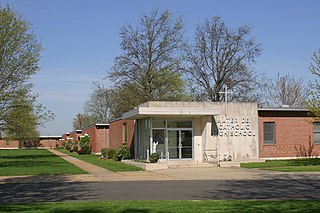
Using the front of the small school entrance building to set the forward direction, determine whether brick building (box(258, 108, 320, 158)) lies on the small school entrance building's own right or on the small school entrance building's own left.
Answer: on the small school entrance building's own left

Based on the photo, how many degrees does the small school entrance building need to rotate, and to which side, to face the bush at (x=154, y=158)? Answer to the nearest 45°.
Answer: approximately 45° to its right

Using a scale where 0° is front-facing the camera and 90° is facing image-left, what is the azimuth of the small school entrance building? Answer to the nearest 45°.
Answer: approximately 0°

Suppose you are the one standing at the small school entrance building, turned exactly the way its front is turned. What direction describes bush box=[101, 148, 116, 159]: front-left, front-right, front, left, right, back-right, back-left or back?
back-right

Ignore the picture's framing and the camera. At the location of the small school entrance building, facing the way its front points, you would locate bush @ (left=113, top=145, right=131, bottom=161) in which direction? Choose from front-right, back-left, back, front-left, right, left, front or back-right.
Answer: back-right

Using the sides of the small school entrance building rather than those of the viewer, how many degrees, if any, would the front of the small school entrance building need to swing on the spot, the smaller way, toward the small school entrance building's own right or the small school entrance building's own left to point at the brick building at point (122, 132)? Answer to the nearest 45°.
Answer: approximately 135° to the small school entrance building's own right

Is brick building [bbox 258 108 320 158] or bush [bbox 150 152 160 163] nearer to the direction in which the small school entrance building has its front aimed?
the bush
